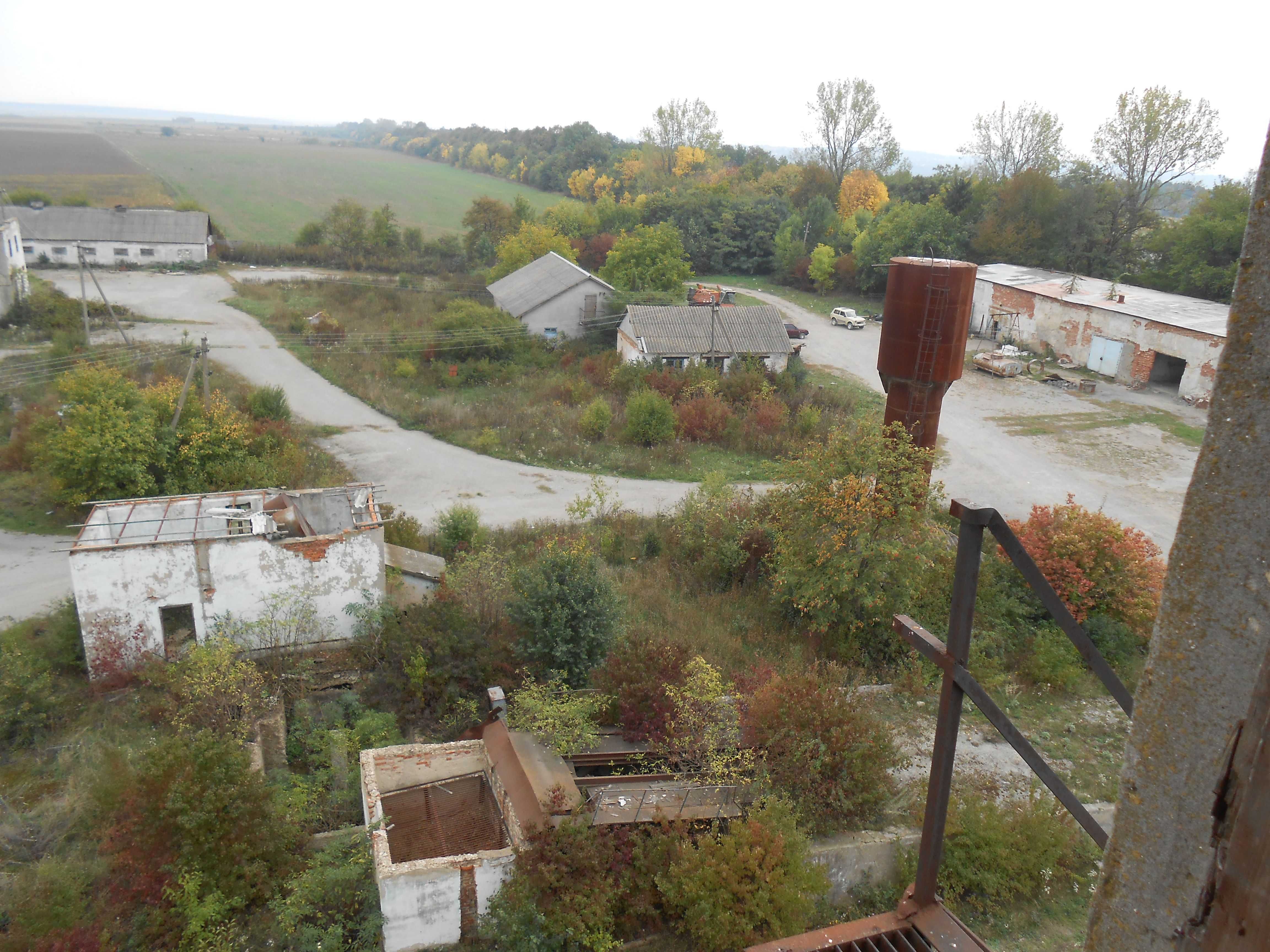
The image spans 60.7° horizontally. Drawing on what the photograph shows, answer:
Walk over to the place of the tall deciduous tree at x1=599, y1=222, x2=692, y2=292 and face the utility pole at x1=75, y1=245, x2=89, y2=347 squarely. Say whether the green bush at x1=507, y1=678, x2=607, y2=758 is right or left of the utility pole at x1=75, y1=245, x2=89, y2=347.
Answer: left

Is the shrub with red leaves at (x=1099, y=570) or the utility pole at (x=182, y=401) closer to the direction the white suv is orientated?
the shrub with red leaves

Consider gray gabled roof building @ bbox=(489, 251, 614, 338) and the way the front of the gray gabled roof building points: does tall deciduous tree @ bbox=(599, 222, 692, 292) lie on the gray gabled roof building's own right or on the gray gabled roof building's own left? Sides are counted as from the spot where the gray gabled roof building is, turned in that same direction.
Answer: on the gray gabled roof building's own left

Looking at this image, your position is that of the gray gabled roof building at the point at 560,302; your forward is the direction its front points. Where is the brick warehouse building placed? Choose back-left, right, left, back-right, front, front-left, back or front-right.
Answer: front-left

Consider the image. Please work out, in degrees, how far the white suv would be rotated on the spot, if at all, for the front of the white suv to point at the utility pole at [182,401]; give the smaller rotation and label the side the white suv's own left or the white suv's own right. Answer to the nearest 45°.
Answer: approximately 90° to the white suv's own right

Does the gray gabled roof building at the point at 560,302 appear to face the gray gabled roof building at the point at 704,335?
yes

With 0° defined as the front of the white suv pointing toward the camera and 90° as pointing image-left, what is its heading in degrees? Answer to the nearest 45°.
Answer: approximately 315°

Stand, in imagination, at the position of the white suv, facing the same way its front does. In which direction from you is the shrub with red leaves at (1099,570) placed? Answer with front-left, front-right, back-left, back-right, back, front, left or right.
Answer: front-right

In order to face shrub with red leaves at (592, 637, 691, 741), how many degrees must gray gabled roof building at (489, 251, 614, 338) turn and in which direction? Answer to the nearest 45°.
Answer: approximately 45° to its right
